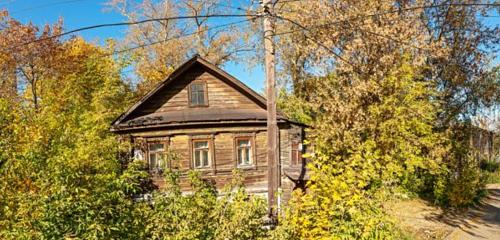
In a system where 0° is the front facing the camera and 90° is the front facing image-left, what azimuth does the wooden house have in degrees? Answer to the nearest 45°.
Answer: approximately 0°

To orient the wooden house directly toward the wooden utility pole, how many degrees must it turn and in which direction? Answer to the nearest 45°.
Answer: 0° — it already faces it

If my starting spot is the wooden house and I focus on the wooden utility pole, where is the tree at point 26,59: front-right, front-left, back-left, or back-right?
back-right

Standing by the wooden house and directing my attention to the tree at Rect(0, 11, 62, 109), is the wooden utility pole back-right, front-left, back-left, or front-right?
back-left

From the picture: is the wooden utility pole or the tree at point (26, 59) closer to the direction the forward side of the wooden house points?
the wooden utility pole

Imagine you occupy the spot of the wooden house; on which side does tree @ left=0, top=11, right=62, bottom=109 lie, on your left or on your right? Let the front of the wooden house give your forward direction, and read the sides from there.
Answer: on your right
